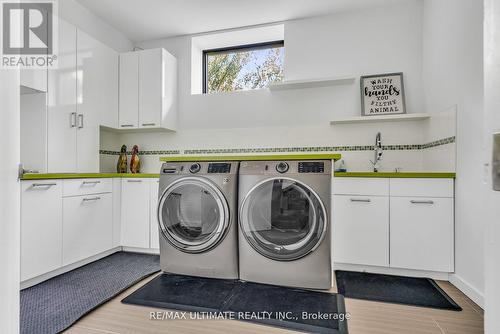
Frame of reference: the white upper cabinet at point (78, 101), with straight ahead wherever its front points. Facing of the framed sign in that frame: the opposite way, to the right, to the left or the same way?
to the right

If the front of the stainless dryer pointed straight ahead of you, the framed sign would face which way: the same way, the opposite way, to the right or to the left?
the same way

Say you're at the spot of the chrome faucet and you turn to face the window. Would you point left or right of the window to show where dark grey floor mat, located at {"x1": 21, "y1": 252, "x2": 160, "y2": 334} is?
left

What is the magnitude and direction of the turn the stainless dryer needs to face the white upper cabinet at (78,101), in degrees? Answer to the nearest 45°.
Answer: approximately 90° to its right

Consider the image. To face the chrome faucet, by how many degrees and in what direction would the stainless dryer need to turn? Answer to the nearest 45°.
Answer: approximately 135° to its left

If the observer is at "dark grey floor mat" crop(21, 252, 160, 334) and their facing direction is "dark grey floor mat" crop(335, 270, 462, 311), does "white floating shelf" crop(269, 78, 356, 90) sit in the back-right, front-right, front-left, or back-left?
front-left

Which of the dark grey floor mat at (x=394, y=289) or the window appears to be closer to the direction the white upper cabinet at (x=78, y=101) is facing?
the dark grey floor mat

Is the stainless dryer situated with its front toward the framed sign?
no

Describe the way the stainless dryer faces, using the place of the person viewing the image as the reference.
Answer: facing the viewer

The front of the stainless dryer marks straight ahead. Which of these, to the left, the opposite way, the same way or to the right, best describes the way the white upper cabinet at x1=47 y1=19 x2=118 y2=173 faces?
to the left

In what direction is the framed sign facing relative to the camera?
toward the camera

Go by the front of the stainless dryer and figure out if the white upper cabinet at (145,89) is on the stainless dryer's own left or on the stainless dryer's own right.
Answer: on the stainless dryer's own right

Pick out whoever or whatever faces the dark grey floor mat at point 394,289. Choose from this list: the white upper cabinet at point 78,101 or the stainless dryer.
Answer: the white upper cabinet

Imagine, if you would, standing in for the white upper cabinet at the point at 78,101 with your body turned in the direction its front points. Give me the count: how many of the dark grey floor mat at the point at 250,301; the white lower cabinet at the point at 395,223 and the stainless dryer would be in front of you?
3

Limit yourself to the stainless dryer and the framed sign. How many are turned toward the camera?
2

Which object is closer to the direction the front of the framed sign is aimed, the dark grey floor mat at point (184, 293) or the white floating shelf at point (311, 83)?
the dark grey floor mat

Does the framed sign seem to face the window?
no
